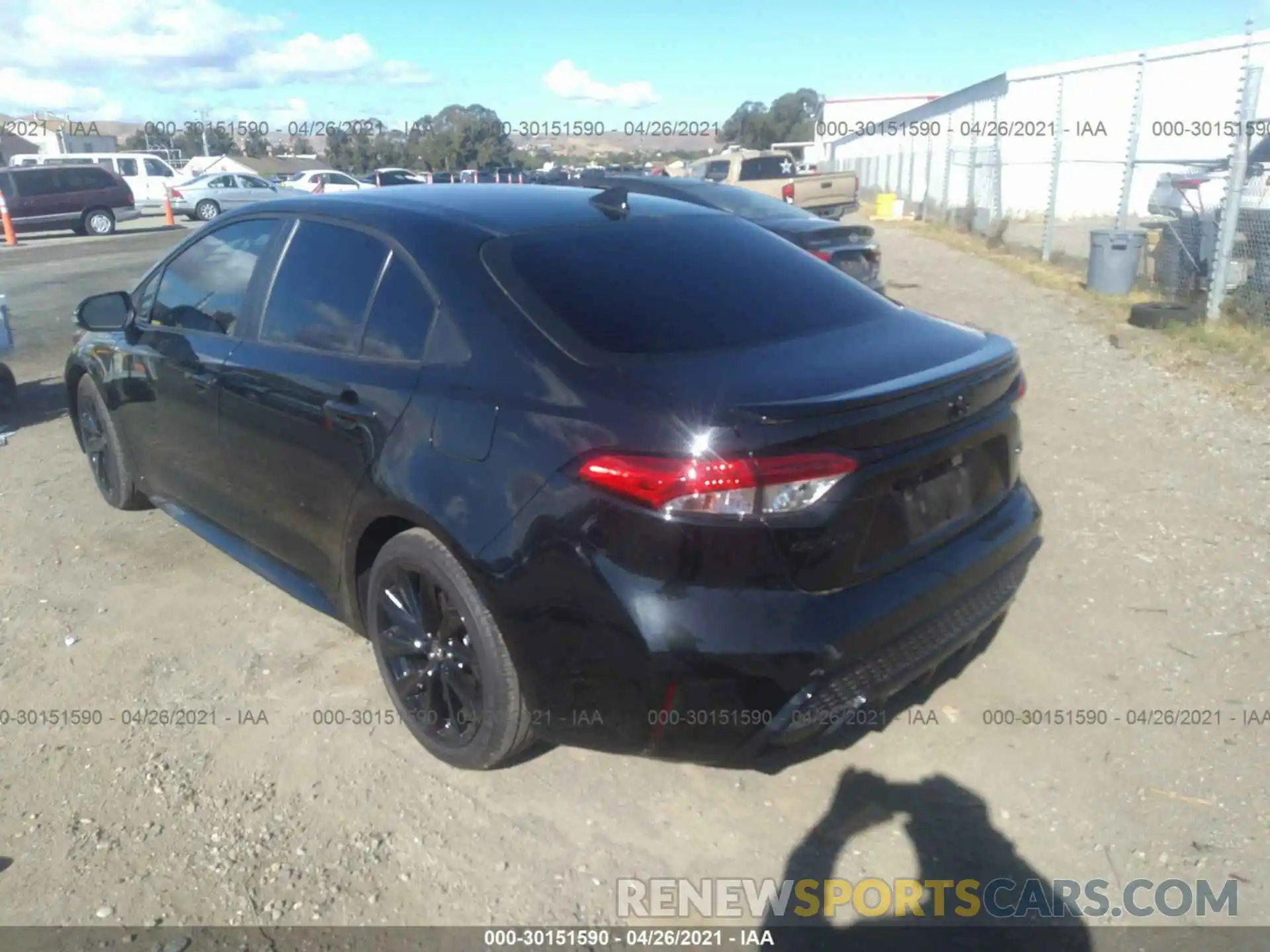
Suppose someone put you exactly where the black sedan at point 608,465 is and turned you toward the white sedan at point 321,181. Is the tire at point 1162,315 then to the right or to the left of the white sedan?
right

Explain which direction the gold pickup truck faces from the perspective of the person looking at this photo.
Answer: facing away from the viewer and to the left of the viewer

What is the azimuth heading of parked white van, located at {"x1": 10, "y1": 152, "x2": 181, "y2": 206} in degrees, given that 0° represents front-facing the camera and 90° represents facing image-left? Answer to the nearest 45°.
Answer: approximately 270°

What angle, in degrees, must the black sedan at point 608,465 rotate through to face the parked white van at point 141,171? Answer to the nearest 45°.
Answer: approximately 45° to its right

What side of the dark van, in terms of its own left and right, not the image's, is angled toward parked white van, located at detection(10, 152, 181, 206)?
right

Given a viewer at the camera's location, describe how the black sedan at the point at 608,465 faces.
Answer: facing away from the viewer and to the left of the viewer

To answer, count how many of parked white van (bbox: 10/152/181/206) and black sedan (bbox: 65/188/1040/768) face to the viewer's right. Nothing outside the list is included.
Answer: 1

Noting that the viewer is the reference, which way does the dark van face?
facing to the left of the viewer

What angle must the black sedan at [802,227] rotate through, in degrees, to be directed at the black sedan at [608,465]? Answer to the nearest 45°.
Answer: approximately 135° to its left

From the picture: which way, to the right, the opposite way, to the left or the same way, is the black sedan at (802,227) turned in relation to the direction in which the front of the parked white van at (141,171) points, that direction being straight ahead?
to the left

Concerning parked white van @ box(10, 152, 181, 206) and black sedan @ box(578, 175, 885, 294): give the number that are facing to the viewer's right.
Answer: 1

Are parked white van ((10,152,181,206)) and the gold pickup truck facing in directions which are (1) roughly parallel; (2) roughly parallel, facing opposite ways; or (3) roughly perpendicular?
roughly perpendicular

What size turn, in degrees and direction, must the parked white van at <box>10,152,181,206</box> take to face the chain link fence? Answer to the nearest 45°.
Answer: approximately 45° to its right

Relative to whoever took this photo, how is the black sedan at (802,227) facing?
facing away from the viewer and to the left of the viewer
